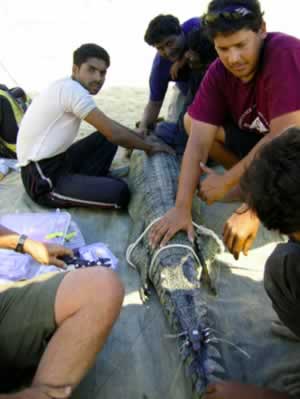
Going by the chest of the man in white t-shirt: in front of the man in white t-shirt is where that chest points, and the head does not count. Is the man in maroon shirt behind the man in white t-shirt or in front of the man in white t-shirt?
in front

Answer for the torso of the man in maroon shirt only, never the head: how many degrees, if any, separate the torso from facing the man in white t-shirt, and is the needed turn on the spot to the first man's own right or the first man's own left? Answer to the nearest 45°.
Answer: approximately 90° to the first man's own right

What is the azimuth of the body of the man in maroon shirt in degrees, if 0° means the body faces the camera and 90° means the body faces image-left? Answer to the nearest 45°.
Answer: approximately 45°

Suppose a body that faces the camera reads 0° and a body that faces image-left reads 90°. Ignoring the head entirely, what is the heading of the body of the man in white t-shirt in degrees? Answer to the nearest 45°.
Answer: approximately 270°
